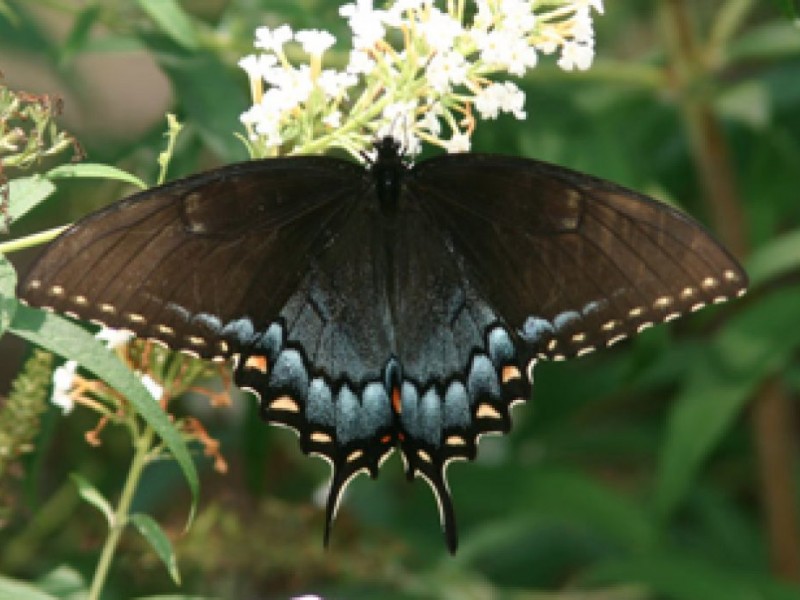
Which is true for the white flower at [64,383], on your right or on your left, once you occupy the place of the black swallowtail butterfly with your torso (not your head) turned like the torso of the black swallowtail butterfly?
on your left

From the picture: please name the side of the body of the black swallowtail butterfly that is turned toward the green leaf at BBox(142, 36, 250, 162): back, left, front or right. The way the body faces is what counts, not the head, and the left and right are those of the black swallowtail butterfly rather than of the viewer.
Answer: front

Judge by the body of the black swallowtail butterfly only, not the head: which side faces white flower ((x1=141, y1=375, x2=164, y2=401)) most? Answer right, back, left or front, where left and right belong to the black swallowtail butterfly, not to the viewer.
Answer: left

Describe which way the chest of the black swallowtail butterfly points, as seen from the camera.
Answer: away from the camera

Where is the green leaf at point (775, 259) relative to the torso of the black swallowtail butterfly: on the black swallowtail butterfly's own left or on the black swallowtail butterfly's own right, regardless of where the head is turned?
on the black swallowtail butterfly's own right
